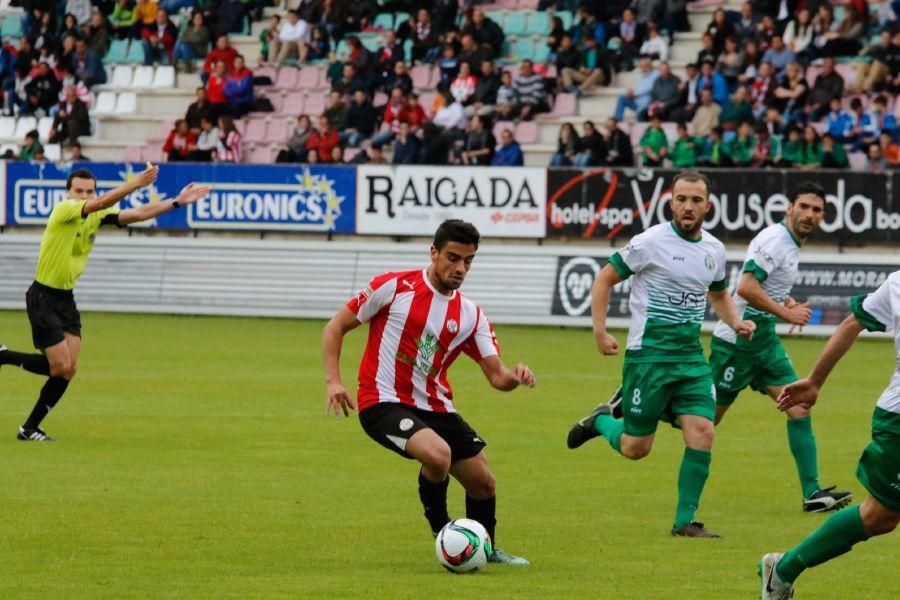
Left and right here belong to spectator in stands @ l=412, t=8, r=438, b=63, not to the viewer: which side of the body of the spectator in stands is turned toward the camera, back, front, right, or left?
front

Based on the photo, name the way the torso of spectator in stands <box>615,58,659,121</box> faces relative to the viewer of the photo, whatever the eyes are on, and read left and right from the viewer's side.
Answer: facing the viewer and to the left of the viewer

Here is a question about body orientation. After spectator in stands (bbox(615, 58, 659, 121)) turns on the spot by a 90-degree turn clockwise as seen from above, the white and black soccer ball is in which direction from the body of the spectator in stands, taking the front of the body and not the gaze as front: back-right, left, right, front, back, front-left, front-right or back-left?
back-left

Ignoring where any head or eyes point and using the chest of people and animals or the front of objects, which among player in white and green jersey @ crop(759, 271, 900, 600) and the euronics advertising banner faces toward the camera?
the euronics advertising banner

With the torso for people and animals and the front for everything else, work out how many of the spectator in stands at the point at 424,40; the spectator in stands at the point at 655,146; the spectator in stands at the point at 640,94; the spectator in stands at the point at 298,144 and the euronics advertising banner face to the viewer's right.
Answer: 0

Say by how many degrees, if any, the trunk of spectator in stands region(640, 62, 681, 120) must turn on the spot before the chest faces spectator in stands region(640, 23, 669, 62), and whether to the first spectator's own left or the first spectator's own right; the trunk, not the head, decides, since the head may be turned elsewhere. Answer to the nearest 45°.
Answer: approximately 135° to the first spectator's own right

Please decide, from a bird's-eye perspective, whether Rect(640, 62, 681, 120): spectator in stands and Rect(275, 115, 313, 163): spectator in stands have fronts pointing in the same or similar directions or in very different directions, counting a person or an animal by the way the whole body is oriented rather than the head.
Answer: same or similar directions

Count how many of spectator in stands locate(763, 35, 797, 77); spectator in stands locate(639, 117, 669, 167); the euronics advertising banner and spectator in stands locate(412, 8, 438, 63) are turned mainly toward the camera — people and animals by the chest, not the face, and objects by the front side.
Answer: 4

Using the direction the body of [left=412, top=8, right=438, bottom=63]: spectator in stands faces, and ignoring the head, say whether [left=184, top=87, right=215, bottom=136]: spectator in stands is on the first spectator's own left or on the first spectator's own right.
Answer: on the first spectator's own right

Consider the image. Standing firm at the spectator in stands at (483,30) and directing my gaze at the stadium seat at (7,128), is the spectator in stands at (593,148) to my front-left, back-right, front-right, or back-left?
back-left

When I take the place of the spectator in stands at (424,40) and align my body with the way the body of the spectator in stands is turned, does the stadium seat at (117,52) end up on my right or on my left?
on my right

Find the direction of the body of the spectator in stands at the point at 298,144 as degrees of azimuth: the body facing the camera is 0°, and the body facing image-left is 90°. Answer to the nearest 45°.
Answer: approximately 45°

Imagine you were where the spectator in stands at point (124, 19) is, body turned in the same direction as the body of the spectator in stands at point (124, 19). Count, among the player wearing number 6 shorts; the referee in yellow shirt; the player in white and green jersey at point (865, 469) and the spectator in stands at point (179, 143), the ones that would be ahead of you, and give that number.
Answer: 4

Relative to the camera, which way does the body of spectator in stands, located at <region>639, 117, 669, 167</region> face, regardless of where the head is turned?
toward the camera
